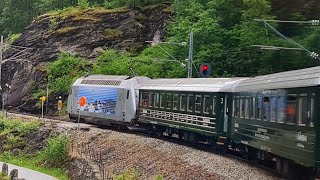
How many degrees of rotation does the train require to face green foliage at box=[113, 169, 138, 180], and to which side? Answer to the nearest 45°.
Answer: approximately 90° to its left

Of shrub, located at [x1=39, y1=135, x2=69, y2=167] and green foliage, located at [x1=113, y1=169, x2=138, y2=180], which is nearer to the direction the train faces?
the shrub

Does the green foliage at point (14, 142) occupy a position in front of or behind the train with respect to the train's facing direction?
in front

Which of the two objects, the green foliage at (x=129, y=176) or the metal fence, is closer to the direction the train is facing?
the metal fence

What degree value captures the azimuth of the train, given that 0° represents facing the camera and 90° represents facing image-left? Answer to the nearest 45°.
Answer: approximately 135°
